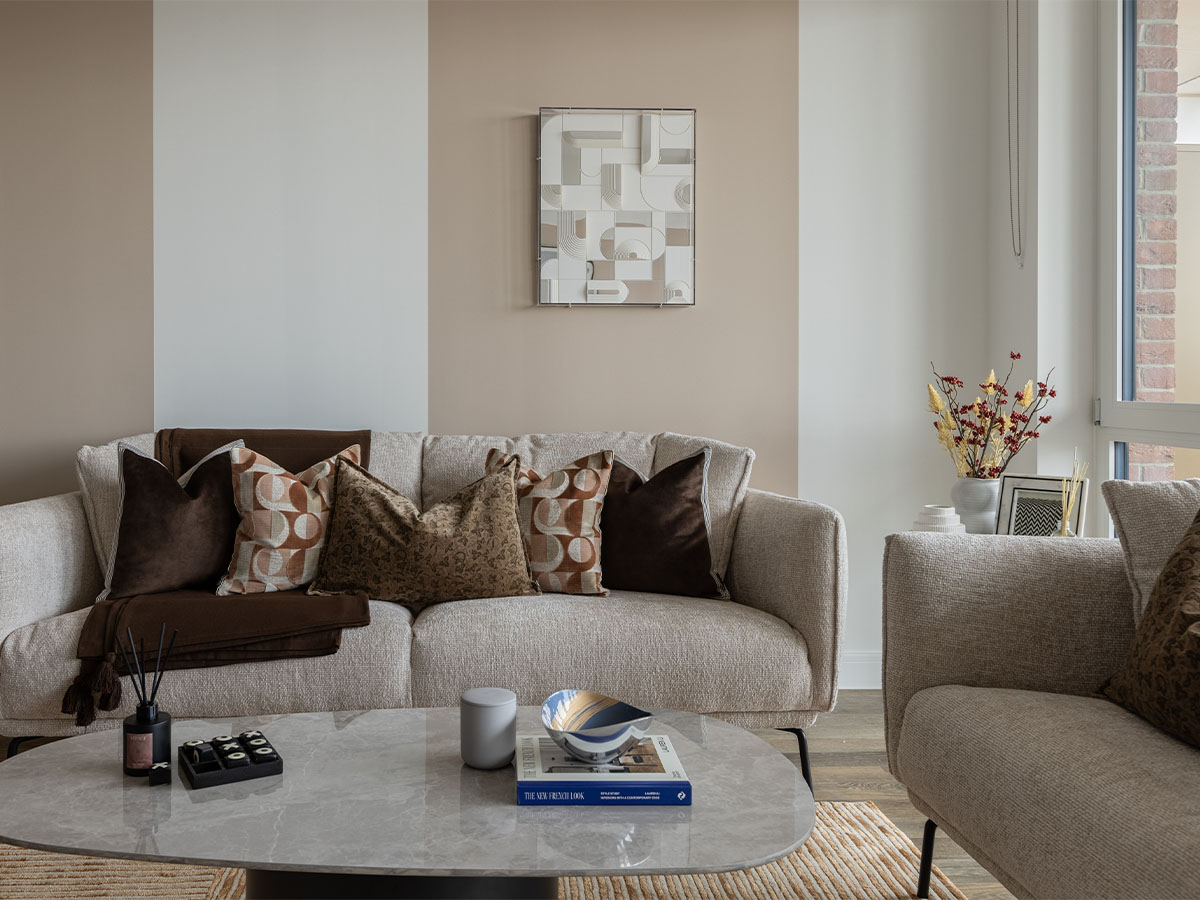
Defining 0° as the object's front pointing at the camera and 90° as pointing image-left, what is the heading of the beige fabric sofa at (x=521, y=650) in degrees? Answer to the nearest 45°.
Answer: approximately 0°

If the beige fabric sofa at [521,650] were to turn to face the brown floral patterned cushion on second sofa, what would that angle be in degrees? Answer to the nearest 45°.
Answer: approximately 45° to its left

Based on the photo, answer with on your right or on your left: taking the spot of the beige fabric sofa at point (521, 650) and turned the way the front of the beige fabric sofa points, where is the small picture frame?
on your left

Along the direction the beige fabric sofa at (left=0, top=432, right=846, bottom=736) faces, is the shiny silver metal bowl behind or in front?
in front

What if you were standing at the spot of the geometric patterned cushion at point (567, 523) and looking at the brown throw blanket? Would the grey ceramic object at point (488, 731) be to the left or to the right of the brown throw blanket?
left

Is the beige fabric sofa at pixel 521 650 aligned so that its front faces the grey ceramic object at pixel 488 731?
yes

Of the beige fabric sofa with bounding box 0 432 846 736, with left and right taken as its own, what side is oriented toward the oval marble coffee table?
front
